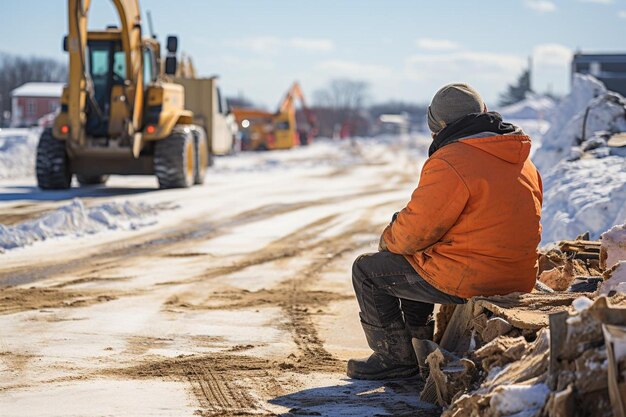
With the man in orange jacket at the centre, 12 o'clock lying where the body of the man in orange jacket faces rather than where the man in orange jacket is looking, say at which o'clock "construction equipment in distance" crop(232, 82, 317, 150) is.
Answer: The construction equipment in distance is roughly at 1 o'clock from the man in orange jacket.

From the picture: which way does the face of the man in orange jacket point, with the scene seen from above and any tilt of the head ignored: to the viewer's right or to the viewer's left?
to the viewer's left

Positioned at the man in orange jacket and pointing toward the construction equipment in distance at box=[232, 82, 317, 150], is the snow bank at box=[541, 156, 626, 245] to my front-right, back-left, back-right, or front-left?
front-right

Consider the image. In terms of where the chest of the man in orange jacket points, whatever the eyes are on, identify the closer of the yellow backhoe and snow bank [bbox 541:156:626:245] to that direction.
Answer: the yellow backhoe

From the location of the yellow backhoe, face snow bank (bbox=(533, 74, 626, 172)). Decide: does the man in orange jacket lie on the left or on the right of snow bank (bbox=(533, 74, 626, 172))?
right

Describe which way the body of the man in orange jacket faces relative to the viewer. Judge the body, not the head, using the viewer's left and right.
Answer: facing away from the viewer and to the left of the viewer

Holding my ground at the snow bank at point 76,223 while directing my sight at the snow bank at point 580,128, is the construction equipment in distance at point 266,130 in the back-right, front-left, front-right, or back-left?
front-left

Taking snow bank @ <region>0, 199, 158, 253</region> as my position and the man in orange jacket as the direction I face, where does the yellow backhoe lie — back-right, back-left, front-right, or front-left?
back-left

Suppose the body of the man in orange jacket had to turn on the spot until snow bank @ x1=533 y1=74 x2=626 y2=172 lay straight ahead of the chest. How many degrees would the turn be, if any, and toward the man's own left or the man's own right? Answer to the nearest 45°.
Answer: approximately 45° to the man's own right

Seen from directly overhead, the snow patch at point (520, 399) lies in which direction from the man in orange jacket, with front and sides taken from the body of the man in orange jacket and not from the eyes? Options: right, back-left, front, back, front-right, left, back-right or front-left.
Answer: back-left

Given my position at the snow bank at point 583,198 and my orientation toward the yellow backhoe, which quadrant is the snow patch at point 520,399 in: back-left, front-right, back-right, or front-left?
back-left

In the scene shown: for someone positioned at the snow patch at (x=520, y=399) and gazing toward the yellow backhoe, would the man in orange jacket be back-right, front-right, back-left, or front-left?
front-right

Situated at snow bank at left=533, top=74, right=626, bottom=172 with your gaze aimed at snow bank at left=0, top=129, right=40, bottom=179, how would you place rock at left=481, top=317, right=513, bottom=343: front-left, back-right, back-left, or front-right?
back-left

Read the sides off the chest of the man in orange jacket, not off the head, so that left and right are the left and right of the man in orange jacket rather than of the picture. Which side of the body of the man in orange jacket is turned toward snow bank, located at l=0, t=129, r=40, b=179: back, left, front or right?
front

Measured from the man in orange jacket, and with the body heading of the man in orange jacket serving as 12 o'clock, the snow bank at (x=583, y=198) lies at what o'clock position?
The snow bank is roughly at 2 o'clock from the man in orange jacket.

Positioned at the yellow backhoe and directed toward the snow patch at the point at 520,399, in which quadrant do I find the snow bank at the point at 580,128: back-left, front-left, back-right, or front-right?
front-left

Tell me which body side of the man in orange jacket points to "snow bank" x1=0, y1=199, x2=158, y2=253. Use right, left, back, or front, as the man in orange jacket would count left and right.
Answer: front
